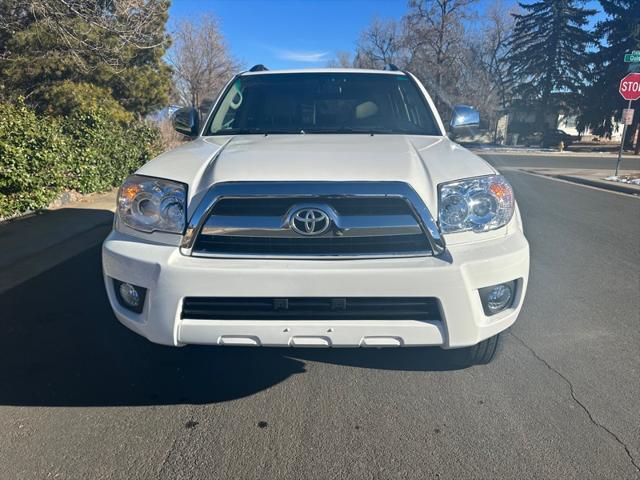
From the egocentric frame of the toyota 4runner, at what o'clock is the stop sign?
The stop sign is roughly at 7 o'clock from the toyota 4runner.

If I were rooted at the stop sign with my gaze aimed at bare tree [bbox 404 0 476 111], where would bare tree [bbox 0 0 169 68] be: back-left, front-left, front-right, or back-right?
back-left

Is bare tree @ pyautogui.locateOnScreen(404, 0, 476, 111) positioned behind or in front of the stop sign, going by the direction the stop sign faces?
behind

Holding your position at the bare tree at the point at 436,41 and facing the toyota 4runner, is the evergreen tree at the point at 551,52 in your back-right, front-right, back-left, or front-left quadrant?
back-left

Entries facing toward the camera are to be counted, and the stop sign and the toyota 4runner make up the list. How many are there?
2

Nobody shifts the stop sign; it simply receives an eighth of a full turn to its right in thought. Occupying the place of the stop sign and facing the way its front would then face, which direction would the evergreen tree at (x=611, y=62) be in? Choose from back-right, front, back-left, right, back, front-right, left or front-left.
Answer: back-right

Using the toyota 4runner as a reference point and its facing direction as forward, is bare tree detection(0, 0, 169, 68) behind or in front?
behind

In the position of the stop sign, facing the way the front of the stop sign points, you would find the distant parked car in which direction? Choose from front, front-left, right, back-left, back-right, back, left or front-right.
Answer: back

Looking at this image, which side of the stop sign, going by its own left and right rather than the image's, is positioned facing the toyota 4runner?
front

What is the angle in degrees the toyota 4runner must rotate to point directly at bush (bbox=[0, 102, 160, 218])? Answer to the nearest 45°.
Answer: approximately 135° to its right

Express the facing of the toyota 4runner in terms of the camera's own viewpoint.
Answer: facing the viewer

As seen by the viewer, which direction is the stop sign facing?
toward the camera

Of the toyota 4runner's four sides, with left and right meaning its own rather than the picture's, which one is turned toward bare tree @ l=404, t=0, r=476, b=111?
back

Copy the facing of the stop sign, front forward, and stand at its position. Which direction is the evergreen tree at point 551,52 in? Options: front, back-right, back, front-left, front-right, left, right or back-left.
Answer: back
